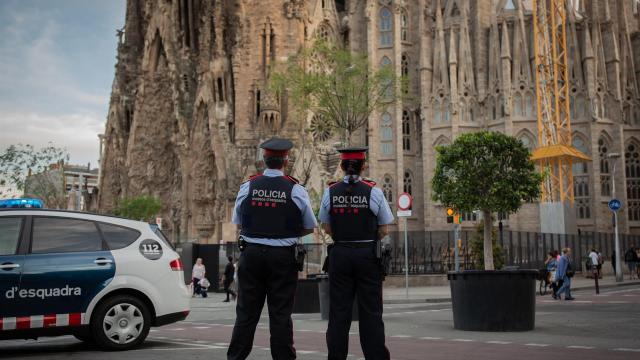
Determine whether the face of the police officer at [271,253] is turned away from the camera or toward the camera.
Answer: away from the camera

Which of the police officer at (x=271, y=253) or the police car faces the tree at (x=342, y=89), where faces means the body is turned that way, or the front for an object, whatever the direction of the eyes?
the police officer

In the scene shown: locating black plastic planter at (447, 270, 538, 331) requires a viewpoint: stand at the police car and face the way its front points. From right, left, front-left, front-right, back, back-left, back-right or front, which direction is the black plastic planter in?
back

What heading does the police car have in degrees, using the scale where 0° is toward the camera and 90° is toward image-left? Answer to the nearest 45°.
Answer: approximately 90°

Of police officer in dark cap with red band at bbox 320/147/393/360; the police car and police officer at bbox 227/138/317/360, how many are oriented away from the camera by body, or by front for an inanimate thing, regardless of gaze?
2

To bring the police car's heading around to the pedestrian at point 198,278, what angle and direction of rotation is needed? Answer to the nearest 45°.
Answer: approximately 90° to its right

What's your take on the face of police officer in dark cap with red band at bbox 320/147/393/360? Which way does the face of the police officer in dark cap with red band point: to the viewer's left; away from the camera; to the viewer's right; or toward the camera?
away from the camera

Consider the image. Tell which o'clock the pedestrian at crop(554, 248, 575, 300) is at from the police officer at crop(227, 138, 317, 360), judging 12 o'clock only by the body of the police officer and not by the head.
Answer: The pedestrian is roughly at 1 o'clock from the police officer.

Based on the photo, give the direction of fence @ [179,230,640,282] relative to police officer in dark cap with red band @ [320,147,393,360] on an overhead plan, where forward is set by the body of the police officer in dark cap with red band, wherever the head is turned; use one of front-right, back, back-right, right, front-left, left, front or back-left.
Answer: front

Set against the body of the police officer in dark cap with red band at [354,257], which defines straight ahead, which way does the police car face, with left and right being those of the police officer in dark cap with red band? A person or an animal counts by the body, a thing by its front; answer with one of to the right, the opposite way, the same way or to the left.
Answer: to the left

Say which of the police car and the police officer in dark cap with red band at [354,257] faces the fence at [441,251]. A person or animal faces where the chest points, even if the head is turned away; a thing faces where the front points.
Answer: the police officer in dark cap with red band

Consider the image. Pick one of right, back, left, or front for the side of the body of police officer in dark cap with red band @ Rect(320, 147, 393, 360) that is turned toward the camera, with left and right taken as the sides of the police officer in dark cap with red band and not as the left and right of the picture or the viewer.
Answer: back

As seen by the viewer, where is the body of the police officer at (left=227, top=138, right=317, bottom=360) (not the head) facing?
away from the camera

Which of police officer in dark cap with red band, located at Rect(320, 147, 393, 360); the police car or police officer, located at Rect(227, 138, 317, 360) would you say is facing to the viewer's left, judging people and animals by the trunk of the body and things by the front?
the police car

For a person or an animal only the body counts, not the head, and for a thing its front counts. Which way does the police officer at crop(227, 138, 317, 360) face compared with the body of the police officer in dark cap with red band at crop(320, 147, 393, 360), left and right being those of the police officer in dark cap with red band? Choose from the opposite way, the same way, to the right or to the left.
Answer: the same way

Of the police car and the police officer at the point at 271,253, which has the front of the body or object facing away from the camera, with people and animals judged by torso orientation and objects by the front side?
the police officer

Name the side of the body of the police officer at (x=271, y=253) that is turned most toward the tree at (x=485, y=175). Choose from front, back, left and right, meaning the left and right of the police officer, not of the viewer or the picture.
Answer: front
